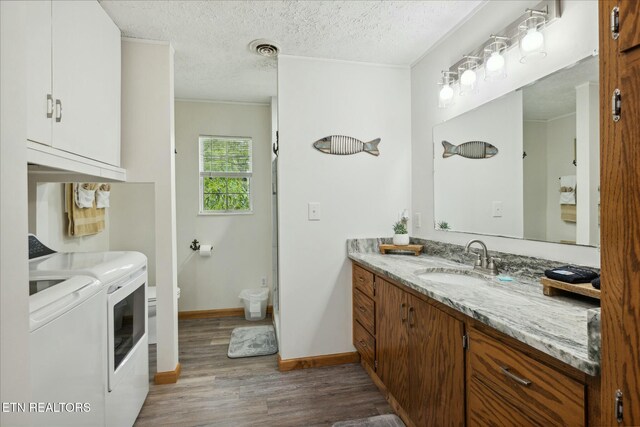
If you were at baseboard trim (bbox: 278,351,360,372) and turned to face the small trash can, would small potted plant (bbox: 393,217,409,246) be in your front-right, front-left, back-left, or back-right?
back-right

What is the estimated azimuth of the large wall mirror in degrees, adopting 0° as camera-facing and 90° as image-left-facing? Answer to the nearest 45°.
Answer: approximately 45°

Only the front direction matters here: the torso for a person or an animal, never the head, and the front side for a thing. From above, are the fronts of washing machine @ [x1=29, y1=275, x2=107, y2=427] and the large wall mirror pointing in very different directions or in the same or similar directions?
very different directions

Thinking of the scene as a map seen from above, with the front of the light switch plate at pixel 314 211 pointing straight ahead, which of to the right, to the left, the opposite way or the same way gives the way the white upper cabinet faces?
to the left

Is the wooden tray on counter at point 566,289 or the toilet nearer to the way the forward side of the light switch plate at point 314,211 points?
the wooden tray on counter

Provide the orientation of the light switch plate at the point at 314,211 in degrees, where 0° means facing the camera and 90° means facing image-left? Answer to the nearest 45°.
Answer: approximately 0°

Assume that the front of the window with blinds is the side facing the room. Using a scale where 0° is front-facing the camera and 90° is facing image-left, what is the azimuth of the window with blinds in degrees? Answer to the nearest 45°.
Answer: approximately 0°

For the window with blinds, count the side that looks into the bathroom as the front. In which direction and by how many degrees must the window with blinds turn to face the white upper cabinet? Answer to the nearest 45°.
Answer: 0° — it already faces it

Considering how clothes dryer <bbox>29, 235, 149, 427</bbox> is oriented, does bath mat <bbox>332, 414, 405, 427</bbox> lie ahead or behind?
ahead

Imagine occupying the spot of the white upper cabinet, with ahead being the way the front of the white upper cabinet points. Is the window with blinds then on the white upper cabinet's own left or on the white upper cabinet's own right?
on the white upper cabinet's own left

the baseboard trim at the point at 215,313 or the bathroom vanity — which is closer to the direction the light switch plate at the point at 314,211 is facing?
the bathroom vanity

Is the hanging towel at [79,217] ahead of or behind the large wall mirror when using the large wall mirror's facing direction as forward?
ahead

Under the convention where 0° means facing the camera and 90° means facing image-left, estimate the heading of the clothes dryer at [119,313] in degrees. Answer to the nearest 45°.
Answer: approximately 270°

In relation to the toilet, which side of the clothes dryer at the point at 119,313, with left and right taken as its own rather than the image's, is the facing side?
left
